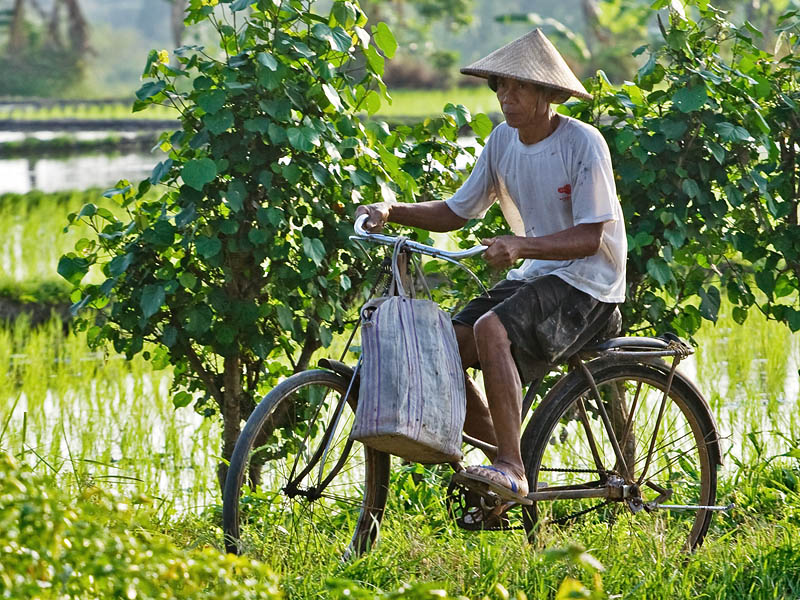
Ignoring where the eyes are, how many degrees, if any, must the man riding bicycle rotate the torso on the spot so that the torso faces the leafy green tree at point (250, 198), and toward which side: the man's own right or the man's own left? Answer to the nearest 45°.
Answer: approximately 45° to the man's own right

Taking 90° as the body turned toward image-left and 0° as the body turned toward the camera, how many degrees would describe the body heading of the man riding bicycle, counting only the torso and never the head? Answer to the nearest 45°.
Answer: approximately 45°

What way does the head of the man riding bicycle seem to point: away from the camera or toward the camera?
toward the camera
